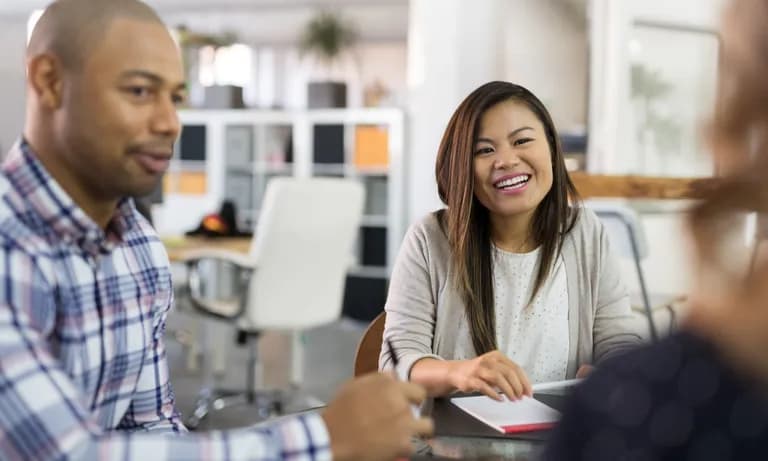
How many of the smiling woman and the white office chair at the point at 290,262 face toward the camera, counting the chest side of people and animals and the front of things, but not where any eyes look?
1

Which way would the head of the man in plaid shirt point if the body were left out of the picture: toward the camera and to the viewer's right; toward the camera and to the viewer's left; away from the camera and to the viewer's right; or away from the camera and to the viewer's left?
toward the camera and to the viewer's right

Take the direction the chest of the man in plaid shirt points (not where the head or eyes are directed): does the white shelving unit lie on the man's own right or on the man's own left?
on the man's own left

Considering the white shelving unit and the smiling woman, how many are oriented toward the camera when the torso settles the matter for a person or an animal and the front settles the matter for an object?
2

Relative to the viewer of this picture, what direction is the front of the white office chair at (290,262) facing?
facing away from the viewer and to the left of the viewer

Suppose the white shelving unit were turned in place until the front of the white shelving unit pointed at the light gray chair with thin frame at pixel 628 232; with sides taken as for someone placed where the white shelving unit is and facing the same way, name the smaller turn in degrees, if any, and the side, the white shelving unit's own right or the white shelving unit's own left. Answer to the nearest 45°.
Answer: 0° — it already faces it

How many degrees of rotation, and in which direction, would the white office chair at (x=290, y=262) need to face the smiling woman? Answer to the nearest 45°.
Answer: approximately 135° to its left

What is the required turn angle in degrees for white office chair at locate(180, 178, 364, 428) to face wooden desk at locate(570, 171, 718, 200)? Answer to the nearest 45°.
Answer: approximately 90° to its right
